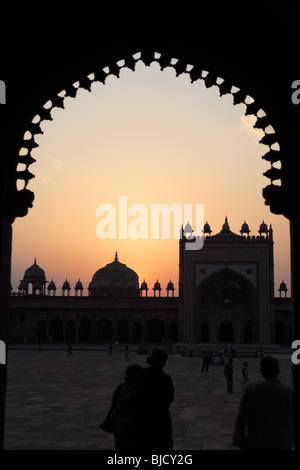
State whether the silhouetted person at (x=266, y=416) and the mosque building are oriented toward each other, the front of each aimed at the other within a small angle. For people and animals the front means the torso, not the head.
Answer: yes

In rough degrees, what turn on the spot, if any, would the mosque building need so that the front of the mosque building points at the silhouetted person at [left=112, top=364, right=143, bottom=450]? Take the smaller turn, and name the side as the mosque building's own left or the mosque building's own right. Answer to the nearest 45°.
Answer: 0° — it already faces them

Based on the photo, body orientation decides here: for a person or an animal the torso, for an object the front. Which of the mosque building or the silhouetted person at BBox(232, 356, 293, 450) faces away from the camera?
the silhouetted person

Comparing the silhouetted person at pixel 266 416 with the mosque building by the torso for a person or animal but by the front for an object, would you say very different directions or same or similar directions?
very different directions

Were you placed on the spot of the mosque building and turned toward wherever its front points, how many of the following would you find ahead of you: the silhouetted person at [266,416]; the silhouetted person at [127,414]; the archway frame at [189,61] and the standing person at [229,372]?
4

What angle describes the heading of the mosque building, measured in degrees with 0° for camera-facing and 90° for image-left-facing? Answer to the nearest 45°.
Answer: approximately 0°

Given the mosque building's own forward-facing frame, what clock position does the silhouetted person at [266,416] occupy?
The silhouetted person is roughly at 12 o'clock from the mosque building.

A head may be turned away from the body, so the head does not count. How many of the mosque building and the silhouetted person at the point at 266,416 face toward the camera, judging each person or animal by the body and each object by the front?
1

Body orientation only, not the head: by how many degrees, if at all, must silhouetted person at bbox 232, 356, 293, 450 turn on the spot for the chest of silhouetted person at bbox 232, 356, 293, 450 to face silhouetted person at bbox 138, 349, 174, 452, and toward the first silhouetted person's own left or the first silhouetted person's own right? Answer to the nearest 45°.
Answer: approximately 45° to the first silhouetted person's own left

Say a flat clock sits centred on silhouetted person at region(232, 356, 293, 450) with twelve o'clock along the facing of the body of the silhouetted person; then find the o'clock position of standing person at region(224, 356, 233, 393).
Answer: The standing person is roughly at 12 o'clock from the silhouetted person.

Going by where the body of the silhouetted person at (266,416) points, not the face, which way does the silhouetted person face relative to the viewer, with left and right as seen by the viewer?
facing away from the viewer

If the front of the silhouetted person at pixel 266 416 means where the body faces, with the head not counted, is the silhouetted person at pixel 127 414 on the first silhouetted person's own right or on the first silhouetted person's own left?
on the first silhouetted person's own left

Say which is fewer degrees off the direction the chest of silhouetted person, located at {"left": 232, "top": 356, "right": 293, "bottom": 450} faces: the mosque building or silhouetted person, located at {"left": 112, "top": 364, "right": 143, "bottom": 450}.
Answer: the mosque building
